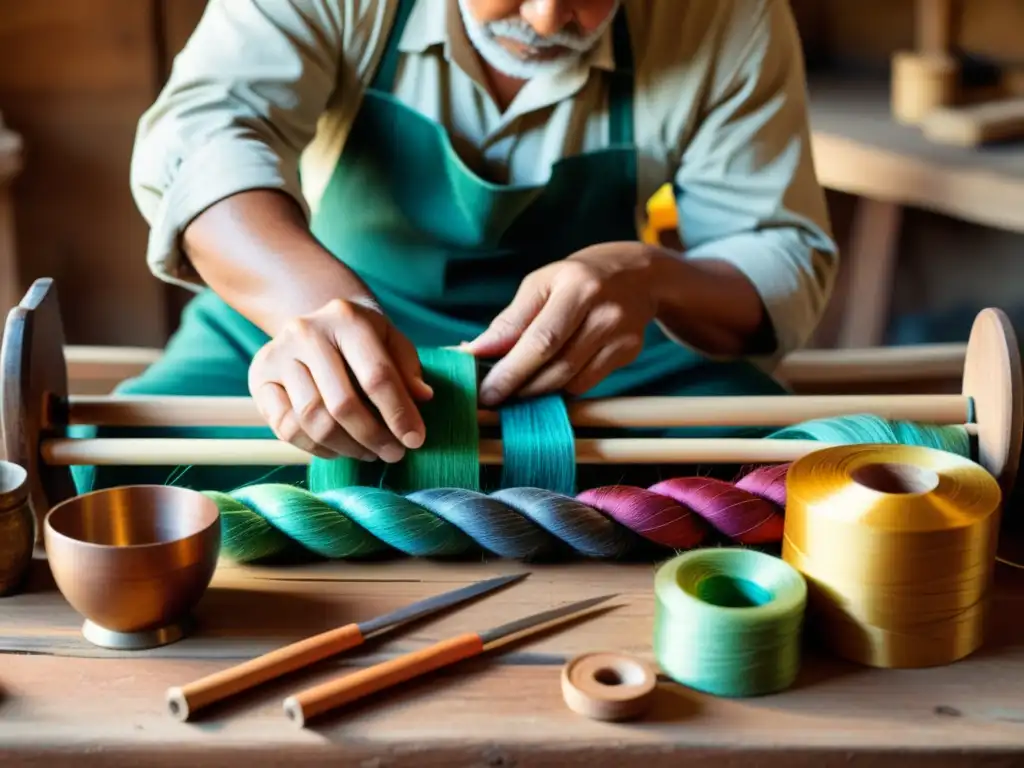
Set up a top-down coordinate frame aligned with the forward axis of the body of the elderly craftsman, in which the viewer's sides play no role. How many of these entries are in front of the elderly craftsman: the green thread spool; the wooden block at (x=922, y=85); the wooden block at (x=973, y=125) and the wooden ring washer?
2

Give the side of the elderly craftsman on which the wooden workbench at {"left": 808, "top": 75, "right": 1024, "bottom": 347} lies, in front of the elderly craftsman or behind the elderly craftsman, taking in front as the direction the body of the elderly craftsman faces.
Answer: behind

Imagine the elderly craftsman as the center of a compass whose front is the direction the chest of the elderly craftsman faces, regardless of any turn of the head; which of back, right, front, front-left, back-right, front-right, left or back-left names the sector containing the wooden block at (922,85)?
back-left

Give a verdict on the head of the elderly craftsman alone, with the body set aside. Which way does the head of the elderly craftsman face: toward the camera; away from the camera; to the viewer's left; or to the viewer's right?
toward the camera

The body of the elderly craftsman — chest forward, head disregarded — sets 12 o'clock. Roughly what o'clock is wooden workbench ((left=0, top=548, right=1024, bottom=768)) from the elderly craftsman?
The wooden workbench is roughly at 12 o'clock from the elderly craftsman.

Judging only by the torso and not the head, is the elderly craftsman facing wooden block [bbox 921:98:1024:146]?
no

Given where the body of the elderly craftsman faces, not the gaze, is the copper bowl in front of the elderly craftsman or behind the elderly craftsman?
in front

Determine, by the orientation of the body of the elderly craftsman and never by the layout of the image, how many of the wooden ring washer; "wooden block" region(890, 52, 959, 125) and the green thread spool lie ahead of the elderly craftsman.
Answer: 2

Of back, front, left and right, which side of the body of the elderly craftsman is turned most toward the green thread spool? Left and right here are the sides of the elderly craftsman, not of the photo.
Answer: front

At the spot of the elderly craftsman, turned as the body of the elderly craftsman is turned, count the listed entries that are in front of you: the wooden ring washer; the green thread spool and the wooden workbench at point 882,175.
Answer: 2

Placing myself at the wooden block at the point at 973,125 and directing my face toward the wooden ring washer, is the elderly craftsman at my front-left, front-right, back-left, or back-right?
front-right

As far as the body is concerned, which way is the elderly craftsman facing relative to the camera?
toward the camera

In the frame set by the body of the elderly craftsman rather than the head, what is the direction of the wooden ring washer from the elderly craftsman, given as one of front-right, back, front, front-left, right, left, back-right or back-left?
front

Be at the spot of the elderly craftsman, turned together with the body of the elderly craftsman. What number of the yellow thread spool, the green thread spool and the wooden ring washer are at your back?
0
